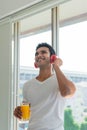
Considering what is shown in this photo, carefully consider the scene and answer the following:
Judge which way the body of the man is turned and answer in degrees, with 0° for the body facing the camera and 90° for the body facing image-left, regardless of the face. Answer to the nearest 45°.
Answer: approximately 45°
